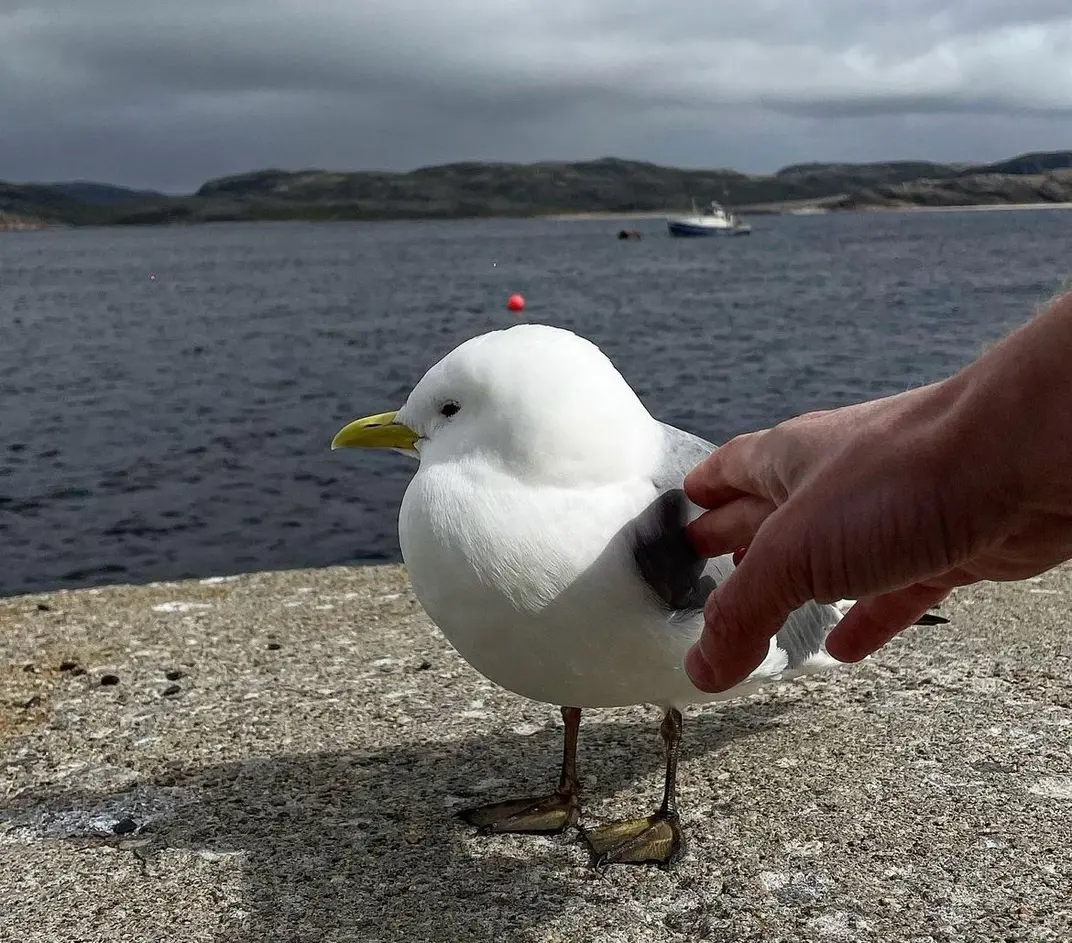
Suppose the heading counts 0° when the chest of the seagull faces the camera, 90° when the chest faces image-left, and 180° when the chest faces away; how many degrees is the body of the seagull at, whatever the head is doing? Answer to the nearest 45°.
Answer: approximately 45°
